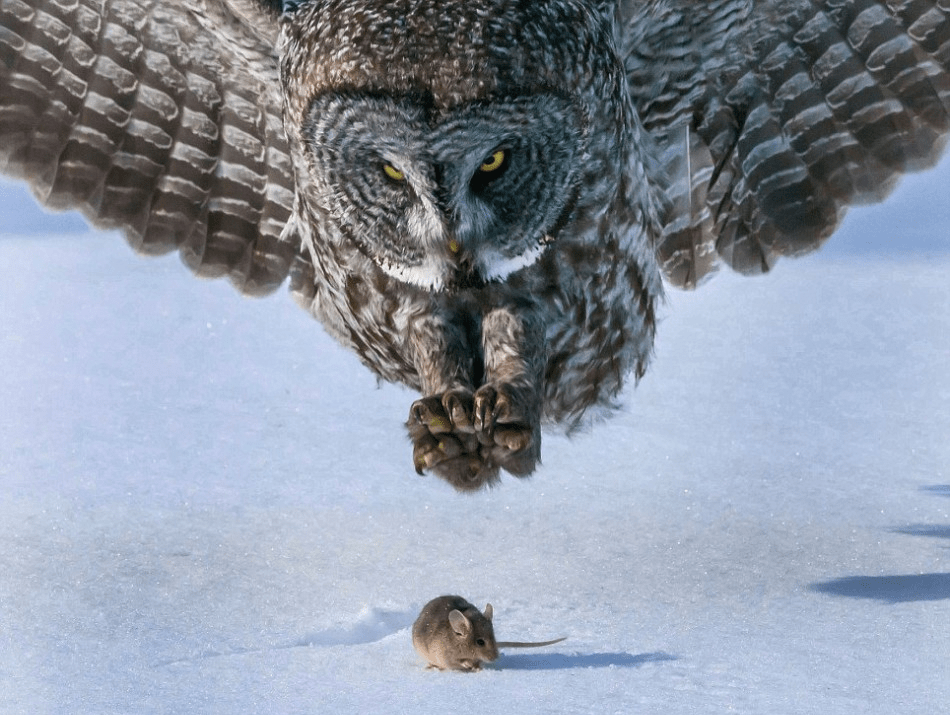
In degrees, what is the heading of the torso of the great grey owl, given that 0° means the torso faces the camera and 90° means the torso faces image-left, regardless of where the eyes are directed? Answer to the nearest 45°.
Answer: approximately 0°
